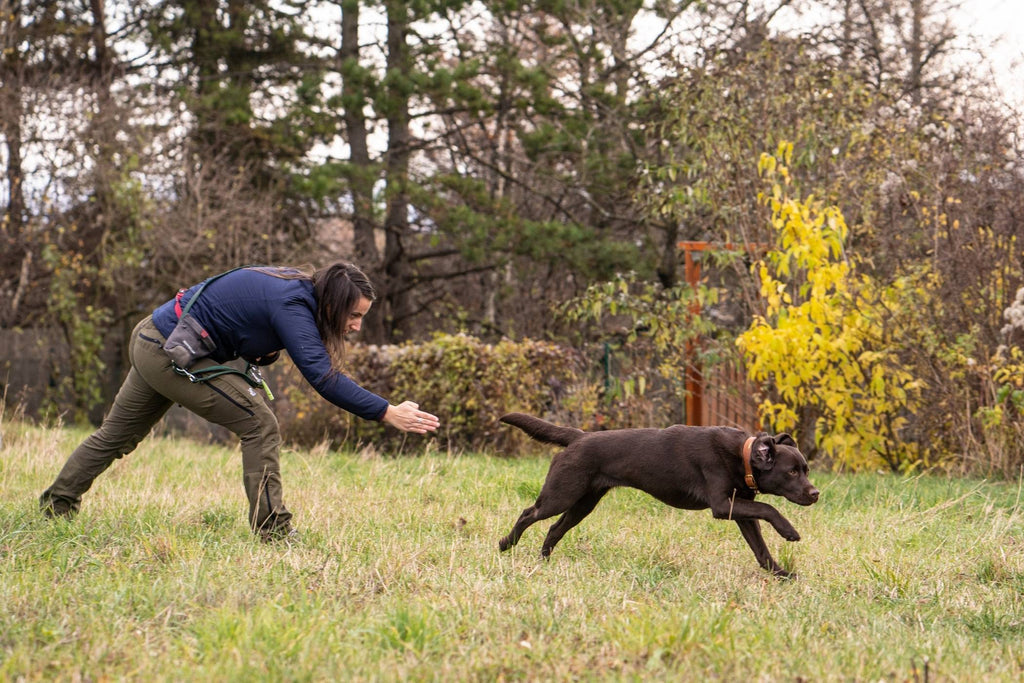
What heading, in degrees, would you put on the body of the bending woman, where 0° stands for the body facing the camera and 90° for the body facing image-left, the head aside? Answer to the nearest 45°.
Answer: approximately 270°

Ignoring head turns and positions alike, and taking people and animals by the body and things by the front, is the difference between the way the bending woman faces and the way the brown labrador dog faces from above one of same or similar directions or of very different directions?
same or similar directions

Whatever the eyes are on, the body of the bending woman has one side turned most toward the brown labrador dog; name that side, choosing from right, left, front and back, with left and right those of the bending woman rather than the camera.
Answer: front

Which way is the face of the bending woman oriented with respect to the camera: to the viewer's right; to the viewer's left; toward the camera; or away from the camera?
to the viewer's right

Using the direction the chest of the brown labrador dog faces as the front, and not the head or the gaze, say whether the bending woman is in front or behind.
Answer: behind

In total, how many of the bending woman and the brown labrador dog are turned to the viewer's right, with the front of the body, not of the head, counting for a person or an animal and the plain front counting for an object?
2

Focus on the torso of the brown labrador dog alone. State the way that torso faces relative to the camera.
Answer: to the viewer's right
